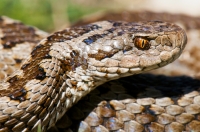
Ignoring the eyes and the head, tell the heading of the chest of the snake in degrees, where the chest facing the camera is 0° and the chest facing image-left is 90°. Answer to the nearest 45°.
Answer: approximately 270°
